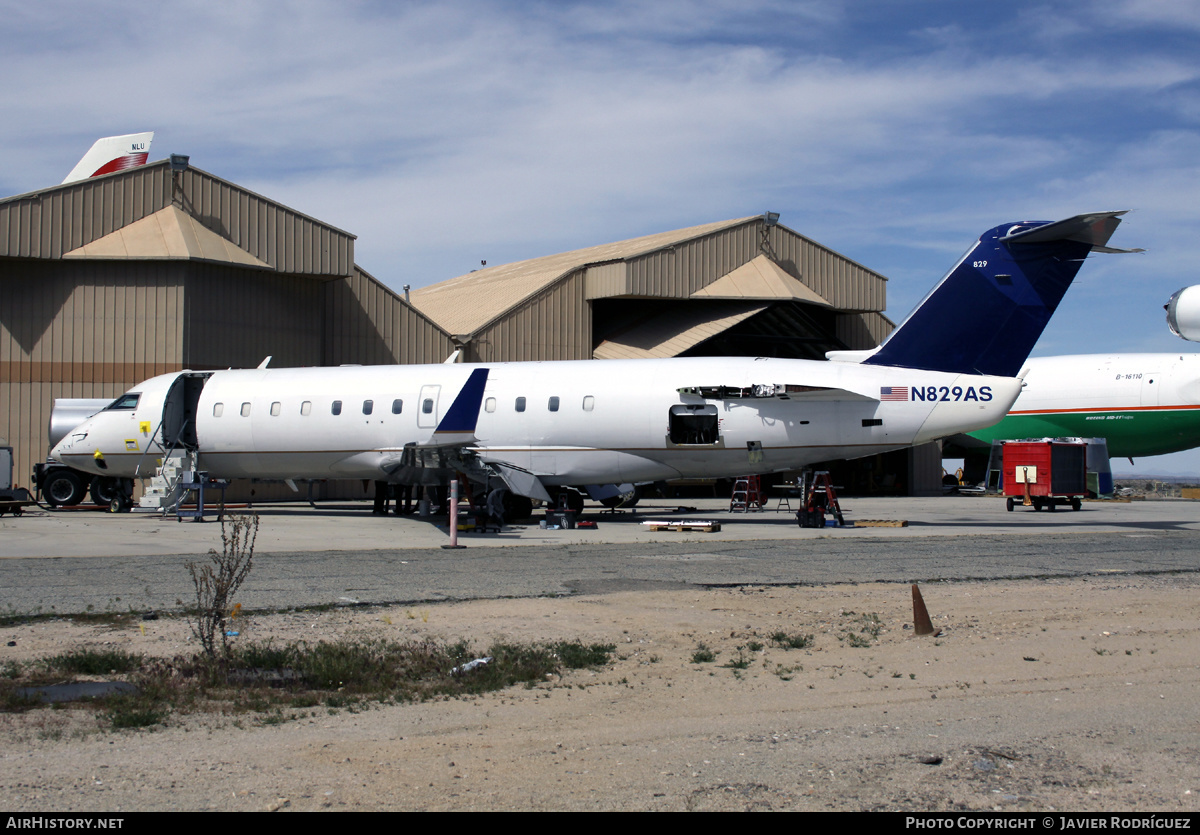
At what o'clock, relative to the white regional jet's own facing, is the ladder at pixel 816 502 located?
The ladder is roughly at 6 o'clock from the white regional jet.

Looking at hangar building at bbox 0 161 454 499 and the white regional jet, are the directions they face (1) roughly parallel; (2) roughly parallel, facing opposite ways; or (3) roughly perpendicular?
roughly perpendicular

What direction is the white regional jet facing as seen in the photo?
to the viewer's left

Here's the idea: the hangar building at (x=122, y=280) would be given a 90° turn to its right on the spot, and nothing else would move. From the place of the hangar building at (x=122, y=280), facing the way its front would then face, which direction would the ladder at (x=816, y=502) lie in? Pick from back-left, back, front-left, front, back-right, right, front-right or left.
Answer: back-left

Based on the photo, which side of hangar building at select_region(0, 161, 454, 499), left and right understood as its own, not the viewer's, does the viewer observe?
front

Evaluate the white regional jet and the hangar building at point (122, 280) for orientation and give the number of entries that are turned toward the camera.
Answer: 1

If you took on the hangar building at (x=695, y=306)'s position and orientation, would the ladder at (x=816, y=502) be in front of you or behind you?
in front

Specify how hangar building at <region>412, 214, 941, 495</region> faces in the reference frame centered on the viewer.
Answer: facing the viewer and to the right of the viewer

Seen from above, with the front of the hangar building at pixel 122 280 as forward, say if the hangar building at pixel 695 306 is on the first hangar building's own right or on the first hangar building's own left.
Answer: on the first hangar building's own left

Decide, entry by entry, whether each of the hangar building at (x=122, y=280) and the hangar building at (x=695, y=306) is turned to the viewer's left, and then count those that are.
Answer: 0

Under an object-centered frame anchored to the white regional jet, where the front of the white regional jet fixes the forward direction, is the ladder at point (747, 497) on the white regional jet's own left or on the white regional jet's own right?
on the white regional jet's own right

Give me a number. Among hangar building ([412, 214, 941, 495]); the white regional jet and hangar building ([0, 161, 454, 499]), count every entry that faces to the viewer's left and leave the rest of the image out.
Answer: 1

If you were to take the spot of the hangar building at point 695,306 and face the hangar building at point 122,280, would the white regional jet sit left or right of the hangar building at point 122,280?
left

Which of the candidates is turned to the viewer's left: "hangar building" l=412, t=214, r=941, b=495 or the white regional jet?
the white regional jet

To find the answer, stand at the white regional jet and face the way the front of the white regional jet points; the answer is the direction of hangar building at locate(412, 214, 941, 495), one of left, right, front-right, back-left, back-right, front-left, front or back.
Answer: right
